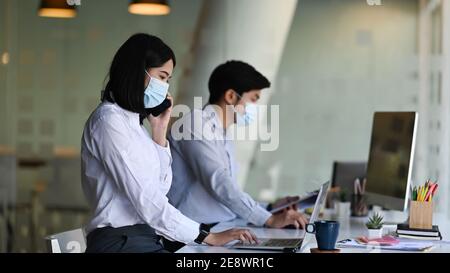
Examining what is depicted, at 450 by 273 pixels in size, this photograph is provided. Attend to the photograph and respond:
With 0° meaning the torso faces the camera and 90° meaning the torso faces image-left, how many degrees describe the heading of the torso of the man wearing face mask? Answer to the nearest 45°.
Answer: approximately 270°

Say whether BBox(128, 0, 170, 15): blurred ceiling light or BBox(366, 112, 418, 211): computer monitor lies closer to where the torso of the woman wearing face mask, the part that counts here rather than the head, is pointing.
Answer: the computer monitor

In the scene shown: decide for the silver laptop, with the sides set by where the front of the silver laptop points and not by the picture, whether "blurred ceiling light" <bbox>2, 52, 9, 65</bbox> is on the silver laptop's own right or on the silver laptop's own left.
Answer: on the silver laptop's own right

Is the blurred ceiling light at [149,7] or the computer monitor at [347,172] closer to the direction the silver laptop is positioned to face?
the blurred ceiling light

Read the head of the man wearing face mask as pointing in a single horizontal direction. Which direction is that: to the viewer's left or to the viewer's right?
to the viewer's right

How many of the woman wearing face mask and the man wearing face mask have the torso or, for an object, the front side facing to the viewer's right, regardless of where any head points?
2

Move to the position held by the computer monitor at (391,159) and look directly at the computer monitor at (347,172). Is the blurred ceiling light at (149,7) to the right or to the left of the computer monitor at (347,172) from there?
left

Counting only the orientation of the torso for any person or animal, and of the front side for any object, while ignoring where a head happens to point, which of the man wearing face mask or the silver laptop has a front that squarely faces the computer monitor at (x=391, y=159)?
the man wearing face mask

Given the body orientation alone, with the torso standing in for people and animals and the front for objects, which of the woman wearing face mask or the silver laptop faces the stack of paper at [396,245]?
the woman wearing face mask

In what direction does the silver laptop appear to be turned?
to the viewer's left

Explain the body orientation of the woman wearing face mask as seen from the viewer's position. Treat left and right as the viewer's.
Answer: facing to the right of the viewer

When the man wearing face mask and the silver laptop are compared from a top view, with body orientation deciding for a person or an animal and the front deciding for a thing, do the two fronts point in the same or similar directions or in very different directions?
very different directions
